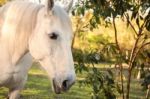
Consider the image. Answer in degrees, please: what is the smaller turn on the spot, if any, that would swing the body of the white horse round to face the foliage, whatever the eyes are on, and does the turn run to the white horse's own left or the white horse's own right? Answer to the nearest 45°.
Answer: approximately 45° to the white horse's own left

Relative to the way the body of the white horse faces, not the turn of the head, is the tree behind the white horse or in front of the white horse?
in front

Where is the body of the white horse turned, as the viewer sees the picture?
to the viewer's right
